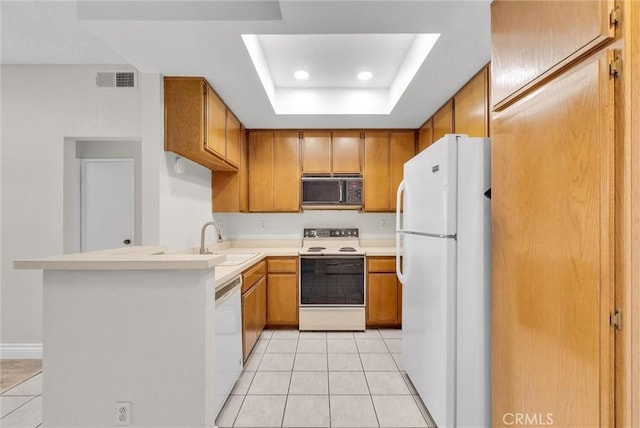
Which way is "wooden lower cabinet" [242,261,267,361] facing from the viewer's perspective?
to the viewer's right

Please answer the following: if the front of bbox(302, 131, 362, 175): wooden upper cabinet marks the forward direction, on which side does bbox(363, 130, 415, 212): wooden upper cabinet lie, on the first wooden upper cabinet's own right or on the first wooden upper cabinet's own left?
on the first wooden upper cabinet's own left

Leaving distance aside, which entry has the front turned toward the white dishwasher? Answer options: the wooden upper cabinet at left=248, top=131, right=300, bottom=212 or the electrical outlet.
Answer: the wooden upper cabinet

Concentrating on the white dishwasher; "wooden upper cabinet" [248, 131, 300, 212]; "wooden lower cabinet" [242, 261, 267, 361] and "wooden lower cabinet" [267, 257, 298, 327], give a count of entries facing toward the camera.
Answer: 2

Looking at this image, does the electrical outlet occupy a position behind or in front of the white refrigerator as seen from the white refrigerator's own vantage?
in front

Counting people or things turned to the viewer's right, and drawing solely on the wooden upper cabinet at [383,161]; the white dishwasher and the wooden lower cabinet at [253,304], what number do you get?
2

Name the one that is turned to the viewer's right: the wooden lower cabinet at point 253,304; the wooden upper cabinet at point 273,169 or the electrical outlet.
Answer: the wooden lower cabinet

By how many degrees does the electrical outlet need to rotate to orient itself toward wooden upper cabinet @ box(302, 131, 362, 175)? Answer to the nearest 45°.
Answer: approximately 135° to its left

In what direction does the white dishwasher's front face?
to the viewer's right

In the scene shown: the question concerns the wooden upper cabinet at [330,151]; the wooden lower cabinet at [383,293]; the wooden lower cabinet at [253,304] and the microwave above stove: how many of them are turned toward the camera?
3

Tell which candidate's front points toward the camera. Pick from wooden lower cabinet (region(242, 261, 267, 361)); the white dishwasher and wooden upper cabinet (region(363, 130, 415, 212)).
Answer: the wooden upper cabinet

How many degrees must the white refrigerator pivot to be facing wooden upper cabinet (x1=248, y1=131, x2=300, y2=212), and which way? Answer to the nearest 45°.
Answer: approximately 90° to its right
